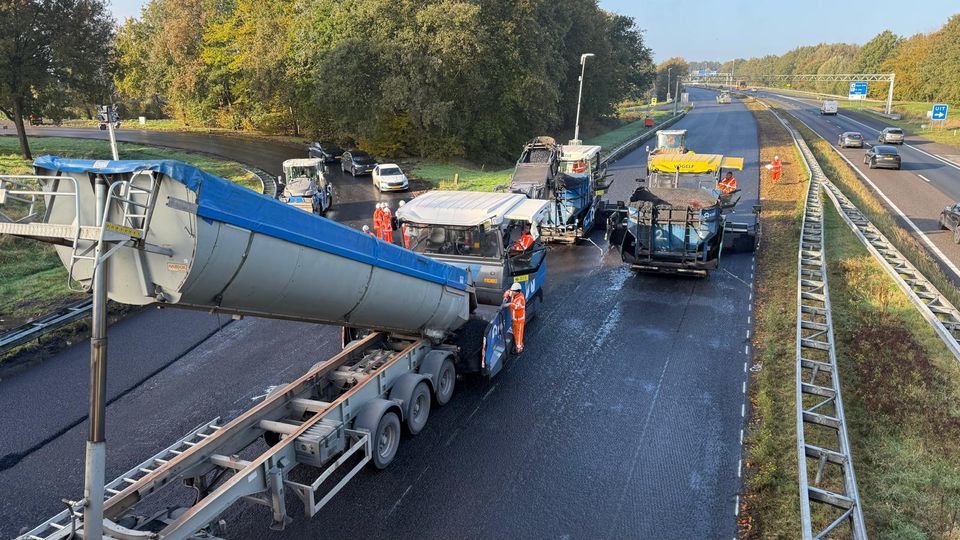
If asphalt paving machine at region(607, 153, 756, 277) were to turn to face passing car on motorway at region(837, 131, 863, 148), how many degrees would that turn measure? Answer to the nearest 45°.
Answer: approximately 180°
